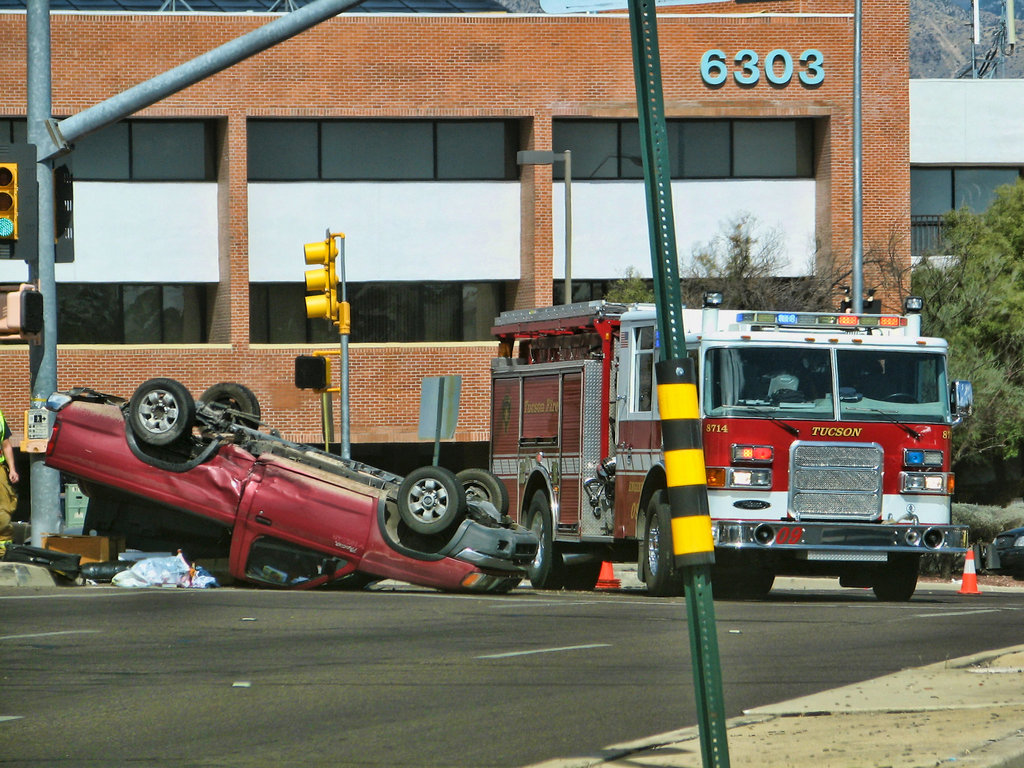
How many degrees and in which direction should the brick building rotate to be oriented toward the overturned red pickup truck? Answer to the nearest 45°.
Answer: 0° — it already faces it

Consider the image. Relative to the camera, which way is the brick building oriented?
toward the camera

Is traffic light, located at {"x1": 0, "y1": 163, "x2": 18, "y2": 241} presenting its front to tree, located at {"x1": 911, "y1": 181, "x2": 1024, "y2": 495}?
no

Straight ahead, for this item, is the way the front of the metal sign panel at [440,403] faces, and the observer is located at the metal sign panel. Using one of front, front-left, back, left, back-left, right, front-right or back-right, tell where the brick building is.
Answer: front

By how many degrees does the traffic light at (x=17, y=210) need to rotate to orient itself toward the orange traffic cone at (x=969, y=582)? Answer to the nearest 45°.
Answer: approximately 90° to its left

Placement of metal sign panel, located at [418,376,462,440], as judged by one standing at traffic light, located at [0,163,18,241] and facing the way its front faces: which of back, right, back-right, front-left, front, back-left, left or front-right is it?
back-left

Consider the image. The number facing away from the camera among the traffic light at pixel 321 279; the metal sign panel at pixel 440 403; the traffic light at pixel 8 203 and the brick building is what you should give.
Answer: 1

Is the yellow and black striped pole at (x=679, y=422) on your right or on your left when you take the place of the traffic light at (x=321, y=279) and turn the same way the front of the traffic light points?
on your left

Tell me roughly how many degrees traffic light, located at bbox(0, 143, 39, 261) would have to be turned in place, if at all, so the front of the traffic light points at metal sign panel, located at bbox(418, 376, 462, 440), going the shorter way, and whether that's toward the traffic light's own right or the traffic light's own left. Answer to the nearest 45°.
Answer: approximately 135° to the traffic light's own left

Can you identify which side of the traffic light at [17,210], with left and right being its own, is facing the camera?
front

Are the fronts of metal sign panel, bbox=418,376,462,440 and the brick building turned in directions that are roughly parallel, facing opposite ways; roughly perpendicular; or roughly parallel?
roughly parallel, facing opposite ways

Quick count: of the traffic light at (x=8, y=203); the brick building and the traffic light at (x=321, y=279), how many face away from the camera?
0

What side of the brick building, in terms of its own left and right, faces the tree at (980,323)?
left
